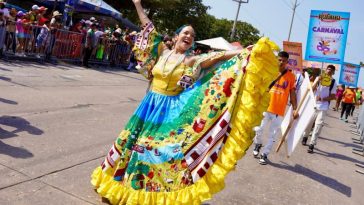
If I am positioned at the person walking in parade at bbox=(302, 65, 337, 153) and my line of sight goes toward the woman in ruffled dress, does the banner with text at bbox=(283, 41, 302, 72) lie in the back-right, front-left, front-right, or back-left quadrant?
back-right

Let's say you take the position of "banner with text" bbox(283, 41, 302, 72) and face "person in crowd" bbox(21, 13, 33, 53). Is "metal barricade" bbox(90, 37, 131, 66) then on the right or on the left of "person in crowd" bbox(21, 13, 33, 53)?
right

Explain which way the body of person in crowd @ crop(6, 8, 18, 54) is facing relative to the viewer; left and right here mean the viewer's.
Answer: facing the viewer and to the right of the viewer

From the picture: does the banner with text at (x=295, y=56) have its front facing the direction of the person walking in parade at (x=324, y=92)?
yes

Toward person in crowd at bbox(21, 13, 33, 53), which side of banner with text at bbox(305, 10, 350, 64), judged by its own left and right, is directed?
right

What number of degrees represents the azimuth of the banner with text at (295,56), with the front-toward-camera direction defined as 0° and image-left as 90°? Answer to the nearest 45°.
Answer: approximately 0°

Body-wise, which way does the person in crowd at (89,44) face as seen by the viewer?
to the viewer's right
